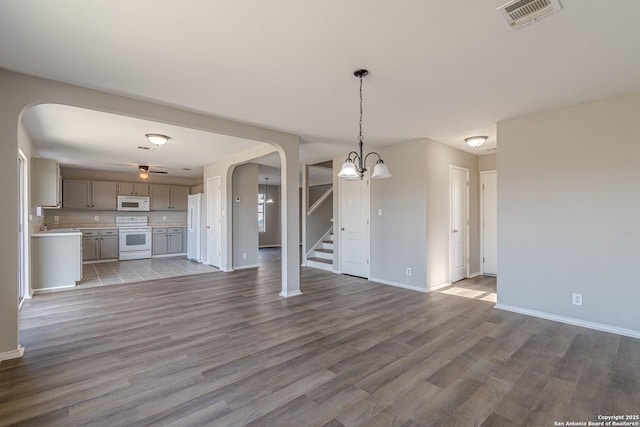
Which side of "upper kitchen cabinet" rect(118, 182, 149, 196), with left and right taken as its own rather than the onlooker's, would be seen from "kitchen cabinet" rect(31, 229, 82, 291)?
front

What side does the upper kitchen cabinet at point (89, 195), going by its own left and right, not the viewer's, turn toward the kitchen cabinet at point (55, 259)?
front

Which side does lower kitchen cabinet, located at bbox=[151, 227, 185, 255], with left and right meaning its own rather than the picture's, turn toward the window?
left

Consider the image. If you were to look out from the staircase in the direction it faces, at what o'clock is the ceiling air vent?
The ceiling air vent is roughly at 10 o'clock from the staircase.

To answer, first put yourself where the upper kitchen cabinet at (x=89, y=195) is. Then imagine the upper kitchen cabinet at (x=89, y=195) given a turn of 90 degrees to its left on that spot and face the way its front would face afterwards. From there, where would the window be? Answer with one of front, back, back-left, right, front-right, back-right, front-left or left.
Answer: front

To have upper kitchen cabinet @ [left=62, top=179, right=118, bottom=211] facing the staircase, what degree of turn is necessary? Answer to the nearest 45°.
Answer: approximately 45° to its left

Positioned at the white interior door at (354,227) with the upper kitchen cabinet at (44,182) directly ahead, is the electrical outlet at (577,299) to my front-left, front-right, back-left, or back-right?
back-left

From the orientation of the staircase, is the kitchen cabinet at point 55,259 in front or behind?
in front
